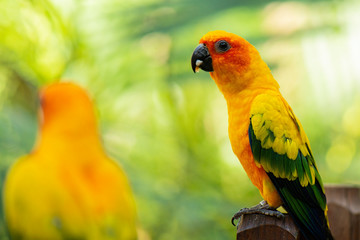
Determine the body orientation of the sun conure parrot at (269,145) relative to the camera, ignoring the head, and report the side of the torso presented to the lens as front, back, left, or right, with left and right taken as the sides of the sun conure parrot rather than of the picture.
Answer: left

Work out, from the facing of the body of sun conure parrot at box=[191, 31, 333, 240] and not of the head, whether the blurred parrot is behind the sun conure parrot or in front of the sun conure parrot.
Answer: in front

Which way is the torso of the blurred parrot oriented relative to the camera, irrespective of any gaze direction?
away from the camera

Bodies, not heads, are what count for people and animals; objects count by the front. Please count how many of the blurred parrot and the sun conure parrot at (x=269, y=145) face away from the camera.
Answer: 1

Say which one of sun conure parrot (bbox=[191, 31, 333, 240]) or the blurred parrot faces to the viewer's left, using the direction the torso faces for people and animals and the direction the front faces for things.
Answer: the sun conure parrot
